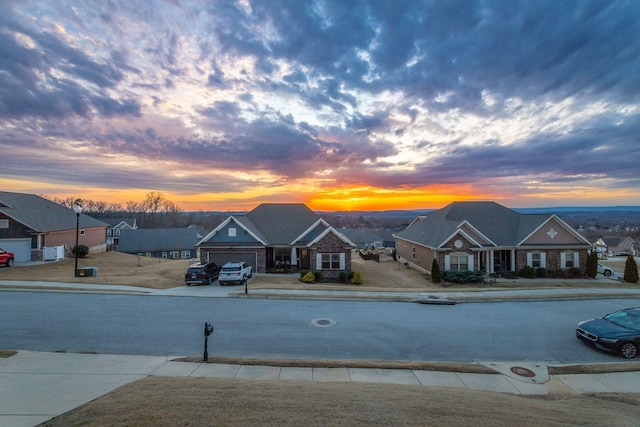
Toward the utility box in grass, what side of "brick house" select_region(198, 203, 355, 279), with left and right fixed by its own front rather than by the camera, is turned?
right

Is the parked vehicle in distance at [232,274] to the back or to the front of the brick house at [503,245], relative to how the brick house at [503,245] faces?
to the front

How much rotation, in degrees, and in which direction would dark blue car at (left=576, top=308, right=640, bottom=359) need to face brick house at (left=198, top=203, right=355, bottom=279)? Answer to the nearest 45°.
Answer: approximately 45° to its right

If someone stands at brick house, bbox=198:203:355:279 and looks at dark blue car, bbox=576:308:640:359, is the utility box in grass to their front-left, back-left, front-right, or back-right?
back-right

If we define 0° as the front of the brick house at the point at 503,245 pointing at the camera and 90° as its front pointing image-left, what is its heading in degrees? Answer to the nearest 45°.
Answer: approximately 0°

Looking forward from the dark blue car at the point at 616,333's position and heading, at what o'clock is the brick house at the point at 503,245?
The brick house is roughly at 4 o'clock from the dark blue car.

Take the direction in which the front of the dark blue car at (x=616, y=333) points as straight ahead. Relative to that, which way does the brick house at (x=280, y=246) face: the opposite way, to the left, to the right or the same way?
to the left

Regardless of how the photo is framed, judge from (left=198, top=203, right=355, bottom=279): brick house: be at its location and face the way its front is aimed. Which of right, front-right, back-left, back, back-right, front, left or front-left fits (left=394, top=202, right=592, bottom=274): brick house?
left

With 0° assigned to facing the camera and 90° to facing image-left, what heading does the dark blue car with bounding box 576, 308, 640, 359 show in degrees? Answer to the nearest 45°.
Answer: approximately 45°

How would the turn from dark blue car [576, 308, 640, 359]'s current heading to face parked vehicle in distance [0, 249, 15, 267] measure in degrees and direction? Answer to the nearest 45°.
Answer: approximately 45° to its right

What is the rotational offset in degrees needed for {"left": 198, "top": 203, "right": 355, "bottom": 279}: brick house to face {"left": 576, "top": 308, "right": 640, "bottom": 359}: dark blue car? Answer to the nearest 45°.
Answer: approximately 45° to its left

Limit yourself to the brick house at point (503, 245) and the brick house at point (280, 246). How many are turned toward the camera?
2

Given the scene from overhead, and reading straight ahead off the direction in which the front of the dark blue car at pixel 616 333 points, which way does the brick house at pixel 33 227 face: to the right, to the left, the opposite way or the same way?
to the left

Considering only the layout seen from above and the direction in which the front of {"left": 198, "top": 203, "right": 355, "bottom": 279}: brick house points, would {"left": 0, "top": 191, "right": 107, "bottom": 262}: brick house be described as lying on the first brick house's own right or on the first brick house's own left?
on the first brick house's own right
